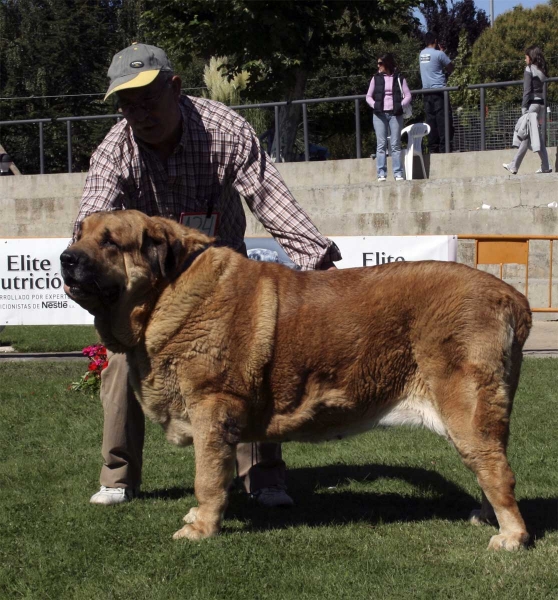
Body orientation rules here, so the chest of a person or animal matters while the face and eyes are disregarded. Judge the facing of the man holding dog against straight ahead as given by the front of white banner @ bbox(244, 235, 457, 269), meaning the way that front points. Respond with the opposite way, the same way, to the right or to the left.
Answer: the same way

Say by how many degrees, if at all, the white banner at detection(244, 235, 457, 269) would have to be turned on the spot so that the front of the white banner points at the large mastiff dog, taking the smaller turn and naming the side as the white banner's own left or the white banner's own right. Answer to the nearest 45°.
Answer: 0° — it already faces it

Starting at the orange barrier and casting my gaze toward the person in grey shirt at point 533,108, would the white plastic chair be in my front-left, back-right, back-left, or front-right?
front-left

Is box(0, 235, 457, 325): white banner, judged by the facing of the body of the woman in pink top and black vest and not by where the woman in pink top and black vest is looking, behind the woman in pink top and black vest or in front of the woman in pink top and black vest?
in front

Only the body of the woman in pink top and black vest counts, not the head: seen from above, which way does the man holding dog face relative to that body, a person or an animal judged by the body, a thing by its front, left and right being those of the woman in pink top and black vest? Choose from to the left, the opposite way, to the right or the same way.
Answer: the same way

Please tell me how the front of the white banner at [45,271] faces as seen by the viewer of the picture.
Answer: facing the viewer

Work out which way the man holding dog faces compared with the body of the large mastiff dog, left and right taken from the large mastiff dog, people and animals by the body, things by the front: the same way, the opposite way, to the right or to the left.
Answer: to the left

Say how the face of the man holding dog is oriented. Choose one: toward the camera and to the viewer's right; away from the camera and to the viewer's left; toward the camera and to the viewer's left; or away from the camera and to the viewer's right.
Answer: toward the camera and to the viewer's left

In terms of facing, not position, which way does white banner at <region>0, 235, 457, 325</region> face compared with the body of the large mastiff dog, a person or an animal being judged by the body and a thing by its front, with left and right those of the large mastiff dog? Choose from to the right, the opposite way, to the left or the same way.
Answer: to the left

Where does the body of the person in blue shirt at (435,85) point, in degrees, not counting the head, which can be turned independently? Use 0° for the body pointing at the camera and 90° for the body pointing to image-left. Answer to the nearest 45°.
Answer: approximately 225°

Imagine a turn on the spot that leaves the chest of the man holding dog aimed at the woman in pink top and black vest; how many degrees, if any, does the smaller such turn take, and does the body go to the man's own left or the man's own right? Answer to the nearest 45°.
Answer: approximately 180°

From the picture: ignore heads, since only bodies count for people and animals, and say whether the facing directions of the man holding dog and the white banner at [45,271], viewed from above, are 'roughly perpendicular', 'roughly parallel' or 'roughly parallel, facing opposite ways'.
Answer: roughly parallel

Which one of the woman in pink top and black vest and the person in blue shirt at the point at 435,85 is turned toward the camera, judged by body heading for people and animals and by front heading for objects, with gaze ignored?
the woman in pink top and black vest

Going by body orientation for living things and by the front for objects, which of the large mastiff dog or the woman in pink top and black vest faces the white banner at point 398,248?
the woman in pink top and black vest

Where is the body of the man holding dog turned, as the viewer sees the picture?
toward the camera

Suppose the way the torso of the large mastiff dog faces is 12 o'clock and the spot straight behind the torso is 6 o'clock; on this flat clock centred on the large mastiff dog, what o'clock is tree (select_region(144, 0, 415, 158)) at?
The tree is roughly at 3 o'clock from the large mastiff dog.

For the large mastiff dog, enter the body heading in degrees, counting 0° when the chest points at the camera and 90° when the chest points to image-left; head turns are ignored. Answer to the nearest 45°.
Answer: approximately 90°
